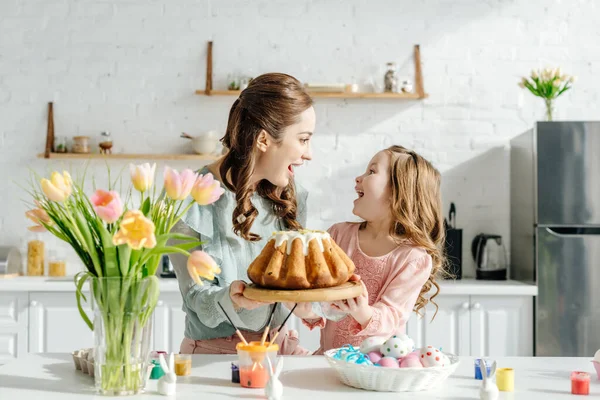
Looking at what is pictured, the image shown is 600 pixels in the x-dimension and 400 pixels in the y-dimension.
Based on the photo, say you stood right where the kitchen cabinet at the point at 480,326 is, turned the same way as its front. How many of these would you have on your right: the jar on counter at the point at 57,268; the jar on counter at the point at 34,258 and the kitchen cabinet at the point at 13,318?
3

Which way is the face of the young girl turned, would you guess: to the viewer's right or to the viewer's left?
to the viewer's left

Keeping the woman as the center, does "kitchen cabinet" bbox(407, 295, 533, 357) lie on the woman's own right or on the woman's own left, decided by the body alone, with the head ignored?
on the woman's own left

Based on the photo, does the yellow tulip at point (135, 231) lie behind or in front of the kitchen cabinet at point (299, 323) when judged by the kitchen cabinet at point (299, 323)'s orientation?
in front

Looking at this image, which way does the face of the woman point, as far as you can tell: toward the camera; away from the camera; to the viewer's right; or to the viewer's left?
to the viewer's right

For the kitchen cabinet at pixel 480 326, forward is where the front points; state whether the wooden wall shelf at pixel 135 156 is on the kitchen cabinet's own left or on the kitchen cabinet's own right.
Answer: on the kitchen cabinet's own right

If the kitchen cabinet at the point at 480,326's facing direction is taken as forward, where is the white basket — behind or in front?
in front

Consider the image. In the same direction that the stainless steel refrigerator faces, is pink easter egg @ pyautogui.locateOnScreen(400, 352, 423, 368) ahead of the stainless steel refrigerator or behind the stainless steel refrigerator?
ahead
